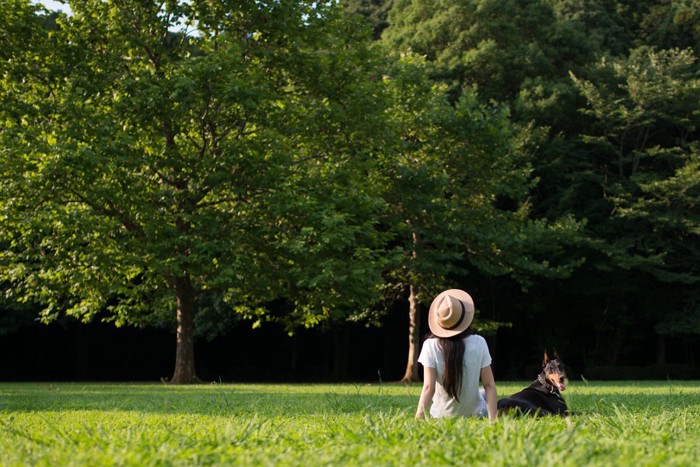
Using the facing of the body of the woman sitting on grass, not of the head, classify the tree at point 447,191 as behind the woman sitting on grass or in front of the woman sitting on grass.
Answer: in front

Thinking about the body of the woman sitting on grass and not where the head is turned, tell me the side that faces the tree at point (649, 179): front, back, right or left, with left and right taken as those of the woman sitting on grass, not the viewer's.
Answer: front

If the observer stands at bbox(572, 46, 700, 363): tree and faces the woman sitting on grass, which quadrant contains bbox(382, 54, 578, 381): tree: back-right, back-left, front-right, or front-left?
front-right

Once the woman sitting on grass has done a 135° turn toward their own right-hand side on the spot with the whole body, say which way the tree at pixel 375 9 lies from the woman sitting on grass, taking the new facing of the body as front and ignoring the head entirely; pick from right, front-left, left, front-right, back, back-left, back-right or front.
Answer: back-left

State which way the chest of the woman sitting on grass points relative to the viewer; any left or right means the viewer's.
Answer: facing away from the viewer

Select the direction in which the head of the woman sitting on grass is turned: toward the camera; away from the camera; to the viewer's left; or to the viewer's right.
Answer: away from the camera

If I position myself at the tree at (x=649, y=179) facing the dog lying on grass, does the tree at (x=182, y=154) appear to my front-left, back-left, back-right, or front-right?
front-right

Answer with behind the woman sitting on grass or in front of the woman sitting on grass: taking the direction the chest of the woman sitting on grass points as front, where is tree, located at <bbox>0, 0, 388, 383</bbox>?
in front
